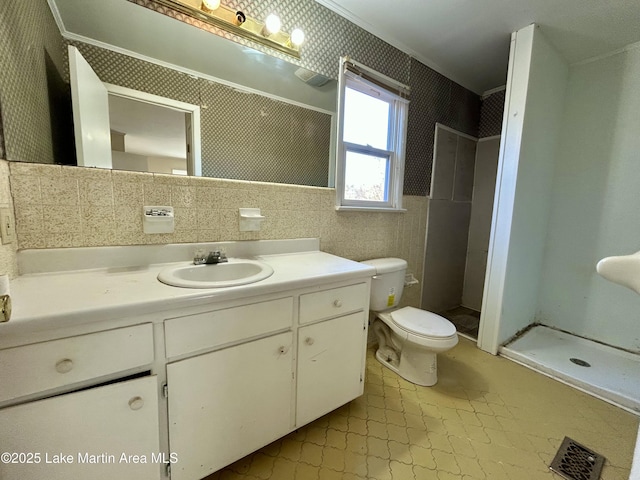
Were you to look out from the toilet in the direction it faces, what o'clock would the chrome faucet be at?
The chrome faucet is roughly at 3 o'clock from the toilet.

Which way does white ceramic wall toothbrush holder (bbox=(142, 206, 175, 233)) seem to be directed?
toward the camera

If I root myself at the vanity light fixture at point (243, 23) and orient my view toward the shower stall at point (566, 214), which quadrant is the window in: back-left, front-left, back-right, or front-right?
front-left

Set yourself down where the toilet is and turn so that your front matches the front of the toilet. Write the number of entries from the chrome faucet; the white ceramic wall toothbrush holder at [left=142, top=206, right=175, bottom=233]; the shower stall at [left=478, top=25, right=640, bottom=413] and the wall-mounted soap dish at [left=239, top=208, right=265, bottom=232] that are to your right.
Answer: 3

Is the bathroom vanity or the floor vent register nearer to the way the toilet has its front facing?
the floor vent register

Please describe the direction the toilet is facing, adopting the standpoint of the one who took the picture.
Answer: facing the viewer and to the right of the viewer

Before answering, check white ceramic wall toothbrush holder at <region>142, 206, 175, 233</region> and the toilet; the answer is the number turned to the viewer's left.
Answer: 0

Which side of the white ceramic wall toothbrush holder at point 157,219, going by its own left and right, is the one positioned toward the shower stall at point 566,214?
left

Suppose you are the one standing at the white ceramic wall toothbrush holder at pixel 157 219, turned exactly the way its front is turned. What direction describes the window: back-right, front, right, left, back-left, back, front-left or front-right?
left

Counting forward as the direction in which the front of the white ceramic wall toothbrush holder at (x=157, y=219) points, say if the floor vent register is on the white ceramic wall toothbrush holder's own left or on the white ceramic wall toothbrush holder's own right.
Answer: on the white ceramic wall toothbrush holder's own left
